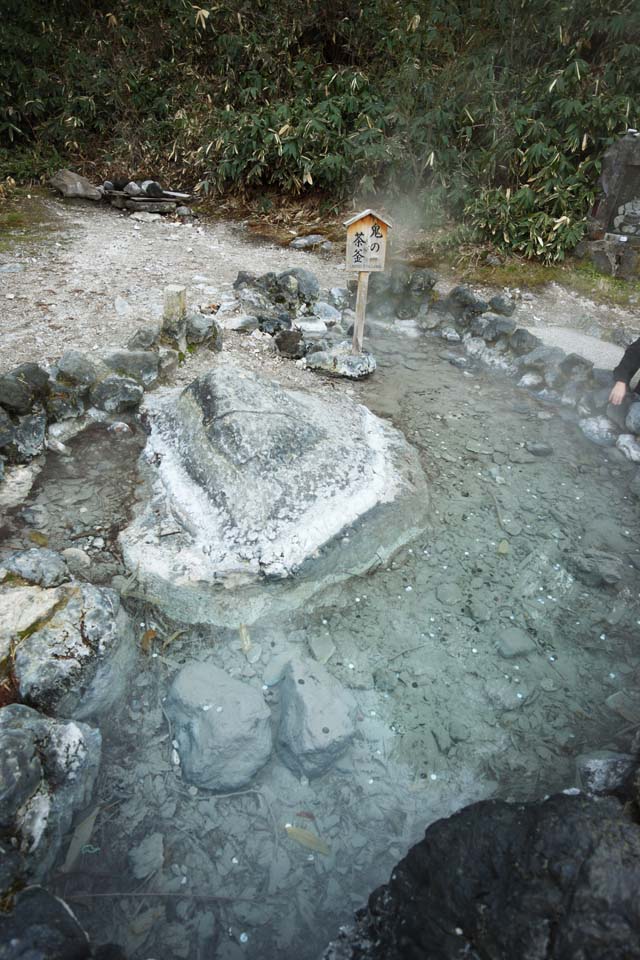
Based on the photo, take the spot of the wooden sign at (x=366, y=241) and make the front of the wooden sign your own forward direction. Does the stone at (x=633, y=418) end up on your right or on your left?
on your left

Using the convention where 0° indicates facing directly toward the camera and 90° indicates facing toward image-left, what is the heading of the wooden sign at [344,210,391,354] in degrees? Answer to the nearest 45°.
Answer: approximately 0°

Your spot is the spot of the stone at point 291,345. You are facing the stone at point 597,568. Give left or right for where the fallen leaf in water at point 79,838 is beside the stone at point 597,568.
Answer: right

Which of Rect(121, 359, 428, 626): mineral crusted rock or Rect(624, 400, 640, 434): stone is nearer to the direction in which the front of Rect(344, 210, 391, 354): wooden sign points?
the mineral crusted rock

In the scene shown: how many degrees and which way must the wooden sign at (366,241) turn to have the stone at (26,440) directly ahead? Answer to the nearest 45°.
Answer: approximately 45° to its right

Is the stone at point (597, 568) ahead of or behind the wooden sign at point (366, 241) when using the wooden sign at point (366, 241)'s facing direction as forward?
ahead

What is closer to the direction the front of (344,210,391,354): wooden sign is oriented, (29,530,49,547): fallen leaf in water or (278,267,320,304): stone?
the fallen leaf in water

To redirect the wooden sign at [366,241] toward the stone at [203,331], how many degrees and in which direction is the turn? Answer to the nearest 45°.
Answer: approximately 90° to its right

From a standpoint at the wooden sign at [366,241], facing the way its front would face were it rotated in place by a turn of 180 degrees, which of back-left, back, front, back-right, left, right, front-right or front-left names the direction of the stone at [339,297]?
front

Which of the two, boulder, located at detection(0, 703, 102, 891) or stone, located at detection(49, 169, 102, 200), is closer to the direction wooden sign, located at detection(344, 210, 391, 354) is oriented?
the boulder

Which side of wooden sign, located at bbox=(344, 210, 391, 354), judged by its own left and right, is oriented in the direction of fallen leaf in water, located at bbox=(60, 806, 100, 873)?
front

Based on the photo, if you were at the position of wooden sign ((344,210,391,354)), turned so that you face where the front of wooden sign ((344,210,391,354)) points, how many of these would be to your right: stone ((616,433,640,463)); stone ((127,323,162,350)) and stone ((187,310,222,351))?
2

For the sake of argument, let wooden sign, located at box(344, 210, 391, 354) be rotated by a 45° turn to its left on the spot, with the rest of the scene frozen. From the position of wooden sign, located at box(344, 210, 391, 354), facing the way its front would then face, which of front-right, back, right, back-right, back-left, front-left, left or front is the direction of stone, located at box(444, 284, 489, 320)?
left

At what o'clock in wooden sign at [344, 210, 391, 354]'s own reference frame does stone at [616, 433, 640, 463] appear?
The stone is roughly at 10 o'clock from the wooden sign.

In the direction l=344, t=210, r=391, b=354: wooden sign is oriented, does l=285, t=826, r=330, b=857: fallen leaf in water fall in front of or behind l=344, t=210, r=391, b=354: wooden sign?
in front

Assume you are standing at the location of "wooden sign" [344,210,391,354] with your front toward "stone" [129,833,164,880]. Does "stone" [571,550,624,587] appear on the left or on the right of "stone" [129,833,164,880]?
left

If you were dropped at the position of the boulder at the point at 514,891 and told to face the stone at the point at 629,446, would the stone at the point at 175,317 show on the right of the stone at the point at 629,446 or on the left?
left
